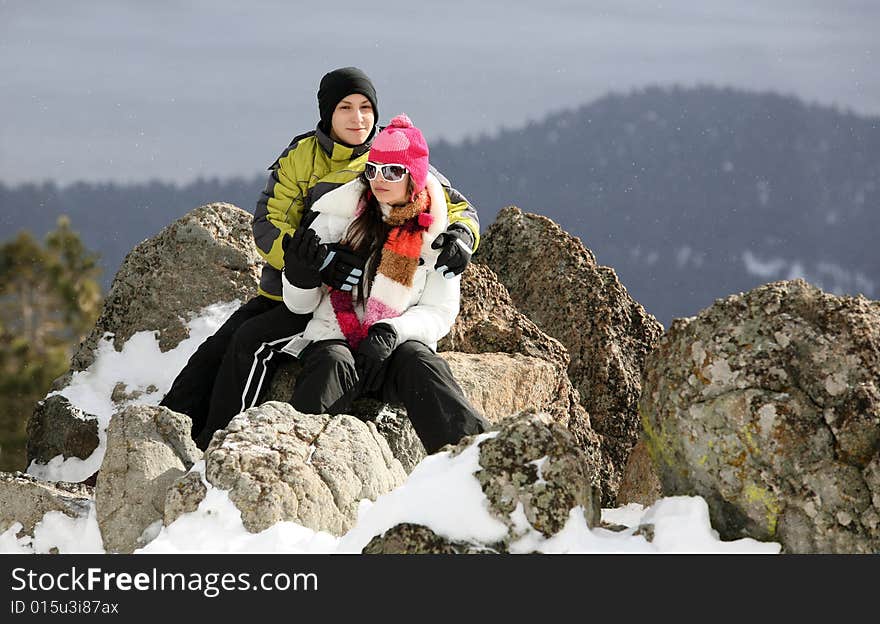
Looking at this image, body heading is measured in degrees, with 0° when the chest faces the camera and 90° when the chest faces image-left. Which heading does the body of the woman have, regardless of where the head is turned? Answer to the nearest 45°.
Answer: approximately 0°

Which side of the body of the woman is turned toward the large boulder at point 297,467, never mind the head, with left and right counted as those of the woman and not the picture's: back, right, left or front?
front

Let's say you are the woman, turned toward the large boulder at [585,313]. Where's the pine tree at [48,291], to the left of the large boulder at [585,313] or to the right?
left

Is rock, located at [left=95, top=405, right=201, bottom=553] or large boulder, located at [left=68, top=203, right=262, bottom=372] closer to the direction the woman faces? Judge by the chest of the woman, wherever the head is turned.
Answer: the rock

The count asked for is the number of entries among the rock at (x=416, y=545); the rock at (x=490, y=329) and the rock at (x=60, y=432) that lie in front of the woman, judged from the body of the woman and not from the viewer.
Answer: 1

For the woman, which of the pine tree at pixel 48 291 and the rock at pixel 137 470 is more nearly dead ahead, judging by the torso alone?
the rock

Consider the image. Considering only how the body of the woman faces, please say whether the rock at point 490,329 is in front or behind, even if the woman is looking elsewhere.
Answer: behind

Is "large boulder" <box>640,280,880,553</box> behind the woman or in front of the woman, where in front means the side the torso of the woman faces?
in front
